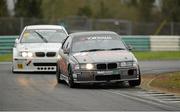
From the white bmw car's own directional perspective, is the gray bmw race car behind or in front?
in front

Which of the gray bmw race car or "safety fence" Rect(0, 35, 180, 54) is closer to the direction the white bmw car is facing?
the gray bmw race car

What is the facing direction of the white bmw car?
toward the camera

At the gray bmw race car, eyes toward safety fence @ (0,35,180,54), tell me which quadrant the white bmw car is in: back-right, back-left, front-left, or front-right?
front-left

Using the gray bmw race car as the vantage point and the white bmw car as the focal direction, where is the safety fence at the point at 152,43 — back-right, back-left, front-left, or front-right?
front-right
